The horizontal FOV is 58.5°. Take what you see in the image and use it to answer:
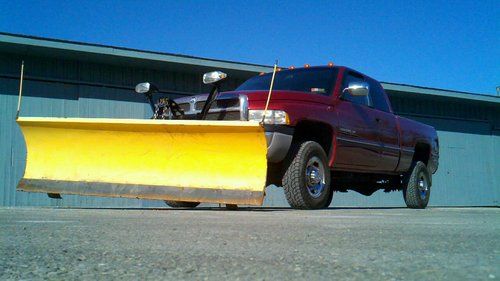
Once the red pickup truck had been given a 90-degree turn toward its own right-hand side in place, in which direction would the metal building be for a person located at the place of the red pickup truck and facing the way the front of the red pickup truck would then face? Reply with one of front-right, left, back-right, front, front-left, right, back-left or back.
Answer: front

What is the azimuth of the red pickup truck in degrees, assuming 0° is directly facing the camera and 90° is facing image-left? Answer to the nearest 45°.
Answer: approximately 45°
